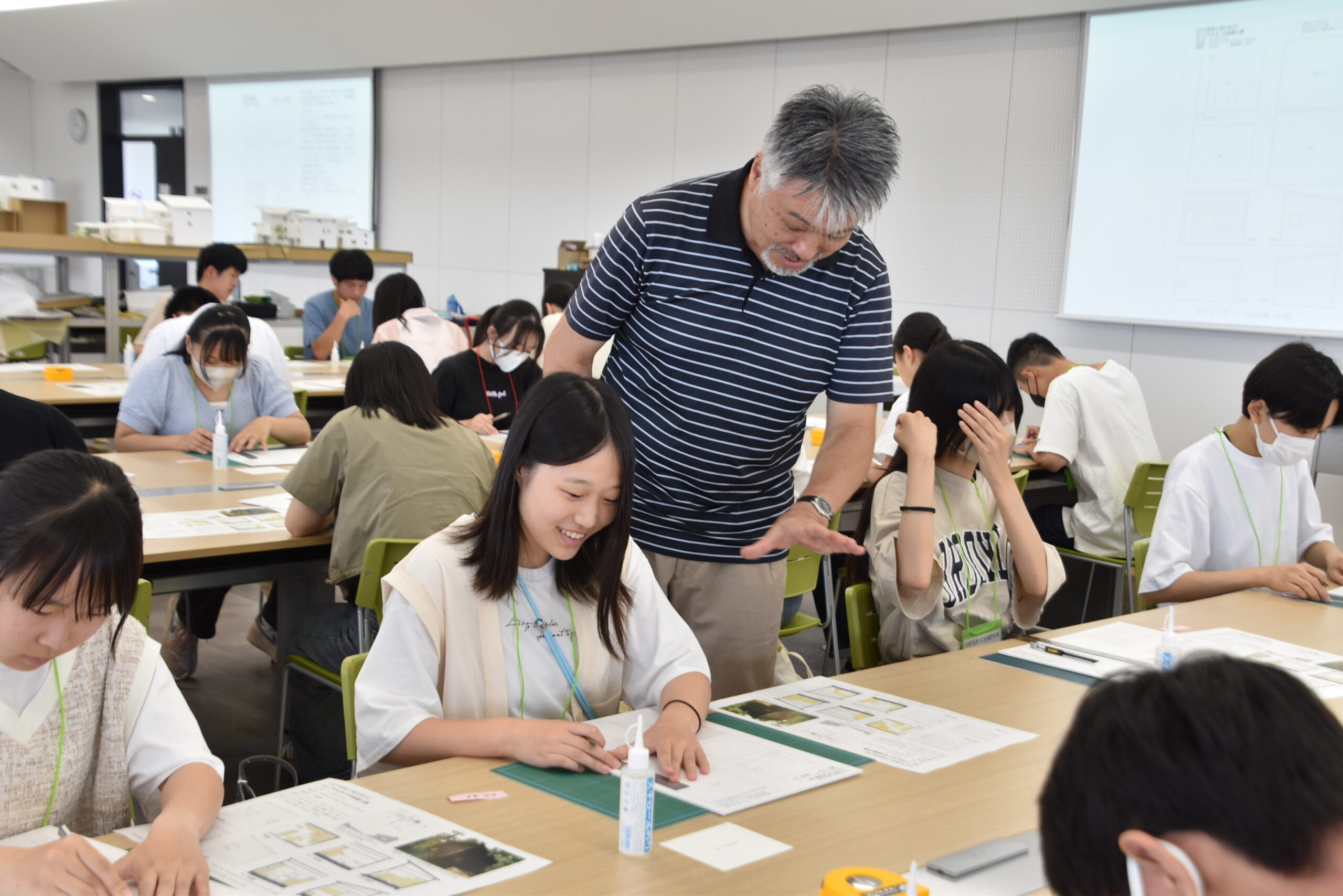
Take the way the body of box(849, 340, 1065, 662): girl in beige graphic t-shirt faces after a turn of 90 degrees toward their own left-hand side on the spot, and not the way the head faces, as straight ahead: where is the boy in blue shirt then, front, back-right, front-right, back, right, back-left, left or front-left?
left

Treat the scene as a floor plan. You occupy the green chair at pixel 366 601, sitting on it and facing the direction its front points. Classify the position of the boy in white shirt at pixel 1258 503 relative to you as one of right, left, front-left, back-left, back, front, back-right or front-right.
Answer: back-right

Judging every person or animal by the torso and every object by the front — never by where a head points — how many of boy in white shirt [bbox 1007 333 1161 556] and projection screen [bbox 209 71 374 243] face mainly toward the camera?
1

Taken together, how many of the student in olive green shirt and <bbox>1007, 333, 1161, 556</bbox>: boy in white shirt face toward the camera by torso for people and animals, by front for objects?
0

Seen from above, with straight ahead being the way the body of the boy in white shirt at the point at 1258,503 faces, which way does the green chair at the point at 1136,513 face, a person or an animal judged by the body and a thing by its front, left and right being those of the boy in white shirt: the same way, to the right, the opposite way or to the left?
the opposite way

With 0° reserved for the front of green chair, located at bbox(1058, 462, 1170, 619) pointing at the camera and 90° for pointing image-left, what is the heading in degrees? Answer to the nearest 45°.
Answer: approximately 135°

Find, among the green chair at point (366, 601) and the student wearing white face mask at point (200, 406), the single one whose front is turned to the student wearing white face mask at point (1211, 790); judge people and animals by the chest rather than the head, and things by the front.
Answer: the student wearing white face mask at point (200, 406)

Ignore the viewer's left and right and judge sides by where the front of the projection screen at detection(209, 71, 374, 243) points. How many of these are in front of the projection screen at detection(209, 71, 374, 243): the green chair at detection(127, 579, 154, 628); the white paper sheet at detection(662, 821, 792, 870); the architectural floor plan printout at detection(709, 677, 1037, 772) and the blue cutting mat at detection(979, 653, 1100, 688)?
4

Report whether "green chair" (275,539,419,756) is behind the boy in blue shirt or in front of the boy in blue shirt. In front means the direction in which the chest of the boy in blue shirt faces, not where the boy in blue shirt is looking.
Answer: in front

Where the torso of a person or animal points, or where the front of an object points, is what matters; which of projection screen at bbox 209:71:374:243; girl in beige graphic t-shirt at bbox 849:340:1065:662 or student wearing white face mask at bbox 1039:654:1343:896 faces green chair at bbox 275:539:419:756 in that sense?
the projection screen

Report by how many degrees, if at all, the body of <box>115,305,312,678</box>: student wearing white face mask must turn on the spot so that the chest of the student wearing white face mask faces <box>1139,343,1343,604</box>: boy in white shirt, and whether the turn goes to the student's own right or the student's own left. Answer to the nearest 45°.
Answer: approximately 45° to the student's own left
